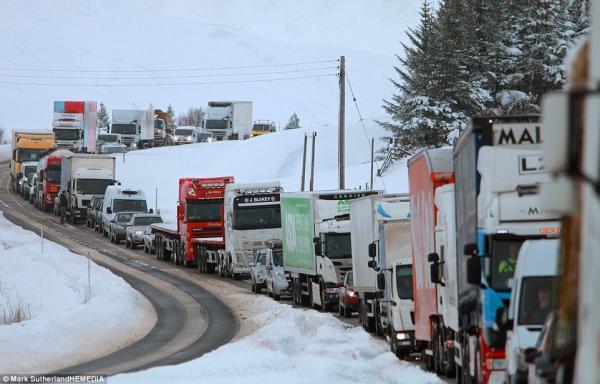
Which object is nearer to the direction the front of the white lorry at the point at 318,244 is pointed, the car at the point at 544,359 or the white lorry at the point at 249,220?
the car

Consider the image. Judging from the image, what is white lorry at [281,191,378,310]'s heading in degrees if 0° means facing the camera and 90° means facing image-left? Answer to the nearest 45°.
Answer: approximately 315°

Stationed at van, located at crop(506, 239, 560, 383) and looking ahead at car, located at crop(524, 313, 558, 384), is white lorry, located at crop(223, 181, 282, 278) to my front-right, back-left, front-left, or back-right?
back-right
